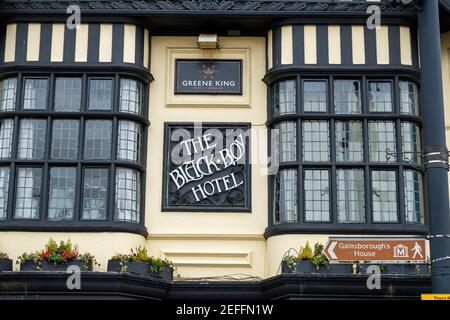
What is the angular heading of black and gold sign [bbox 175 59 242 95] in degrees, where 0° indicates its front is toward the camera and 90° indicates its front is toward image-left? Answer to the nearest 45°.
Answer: approximately 0°

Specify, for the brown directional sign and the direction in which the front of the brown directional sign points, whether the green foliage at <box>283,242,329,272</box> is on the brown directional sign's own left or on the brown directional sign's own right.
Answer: on the brown directional sign's own right
